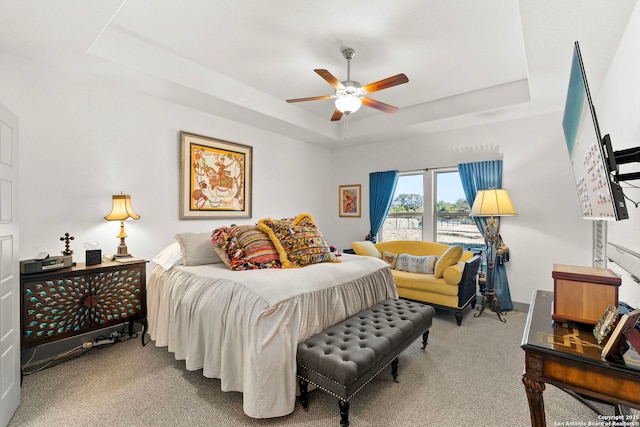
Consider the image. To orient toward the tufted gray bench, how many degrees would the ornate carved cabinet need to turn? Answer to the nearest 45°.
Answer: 0° — it already faces it

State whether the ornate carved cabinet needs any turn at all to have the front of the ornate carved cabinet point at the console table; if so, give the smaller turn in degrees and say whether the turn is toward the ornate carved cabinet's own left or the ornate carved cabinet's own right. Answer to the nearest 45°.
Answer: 0° — it already faces it

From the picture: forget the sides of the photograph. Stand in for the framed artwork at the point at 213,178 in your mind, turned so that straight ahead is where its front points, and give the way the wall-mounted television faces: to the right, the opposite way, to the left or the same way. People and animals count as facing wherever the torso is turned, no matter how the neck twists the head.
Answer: the opposite way

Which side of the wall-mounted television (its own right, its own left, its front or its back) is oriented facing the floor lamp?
right

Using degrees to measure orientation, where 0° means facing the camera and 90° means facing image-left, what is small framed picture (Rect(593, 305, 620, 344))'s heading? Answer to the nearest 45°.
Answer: approximately 45°

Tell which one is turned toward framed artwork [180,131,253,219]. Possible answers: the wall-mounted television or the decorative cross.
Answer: the wall-mounted television

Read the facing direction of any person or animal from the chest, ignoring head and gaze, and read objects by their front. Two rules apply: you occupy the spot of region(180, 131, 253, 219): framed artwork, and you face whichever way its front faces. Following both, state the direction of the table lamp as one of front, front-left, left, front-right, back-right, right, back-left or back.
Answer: right

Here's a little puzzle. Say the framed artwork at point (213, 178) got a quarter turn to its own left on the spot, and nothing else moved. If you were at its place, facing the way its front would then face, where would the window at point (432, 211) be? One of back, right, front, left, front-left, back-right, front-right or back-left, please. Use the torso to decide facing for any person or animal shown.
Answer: front-right

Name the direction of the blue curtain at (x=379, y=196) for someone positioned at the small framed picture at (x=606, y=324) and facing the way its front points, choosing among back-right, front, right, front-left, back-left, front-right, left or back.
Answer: right

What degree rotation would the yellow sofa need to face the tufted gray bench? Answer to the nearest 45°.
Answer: approximately 45° to its left

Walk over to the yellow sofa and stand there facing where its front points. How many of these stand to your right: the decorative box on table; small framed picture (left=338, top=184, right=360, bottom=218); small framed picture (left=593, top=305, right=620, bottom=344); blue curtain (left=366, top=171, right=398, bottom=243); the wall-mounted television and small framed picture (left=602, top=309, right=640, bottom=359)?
2

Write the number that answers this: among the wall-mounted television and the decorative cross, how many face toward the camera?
1
